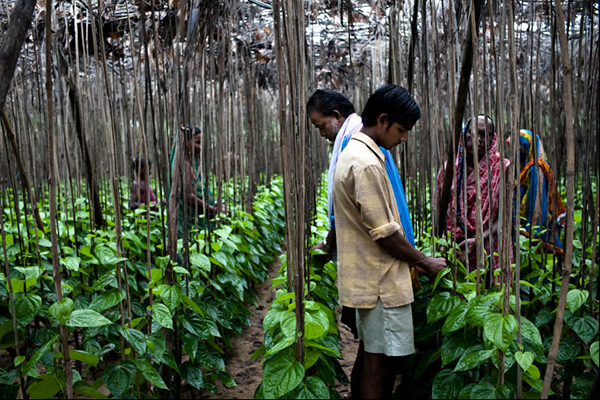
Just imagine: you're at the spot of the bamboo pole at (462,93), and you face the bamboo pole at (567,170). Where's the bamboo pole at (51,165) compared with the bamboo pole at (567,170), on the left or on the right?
right

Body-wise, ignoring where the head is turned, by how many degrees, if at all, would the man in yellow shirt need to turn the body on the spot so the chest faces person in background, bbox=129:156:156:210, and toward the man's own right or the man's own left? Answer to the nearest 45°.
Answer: approximately 135° to the man's own left

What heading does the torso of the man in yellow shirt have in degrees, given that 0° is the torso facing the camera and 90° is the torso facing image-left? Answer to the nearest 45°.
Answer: approximately 270°

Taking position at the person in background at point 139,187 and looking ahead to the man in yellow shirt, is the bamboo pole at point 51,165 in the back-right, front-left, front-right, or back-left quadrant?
front-right

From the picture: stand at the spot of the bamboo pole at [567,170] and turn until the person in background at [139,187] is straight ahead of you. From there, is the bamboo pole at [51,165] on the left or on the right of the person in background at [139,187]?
left

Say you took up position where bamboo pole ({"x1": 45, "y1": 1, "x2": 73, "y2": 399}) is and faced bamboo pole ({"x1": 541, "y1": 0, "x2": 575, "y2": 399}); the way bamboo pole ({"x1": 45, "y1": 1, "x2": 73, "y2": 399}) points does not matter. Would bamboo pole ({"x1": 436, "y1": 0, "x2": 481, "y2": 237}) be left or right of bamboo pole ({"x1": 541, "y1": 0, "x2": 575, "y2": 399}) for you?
left

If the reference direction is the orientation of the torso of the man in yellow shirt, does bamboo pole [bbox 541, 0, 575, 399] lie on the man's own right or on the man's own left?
on the man's own right

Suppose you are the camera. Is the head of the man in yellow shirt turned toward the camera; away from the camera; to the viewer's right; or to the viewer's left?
to the viewer's right
